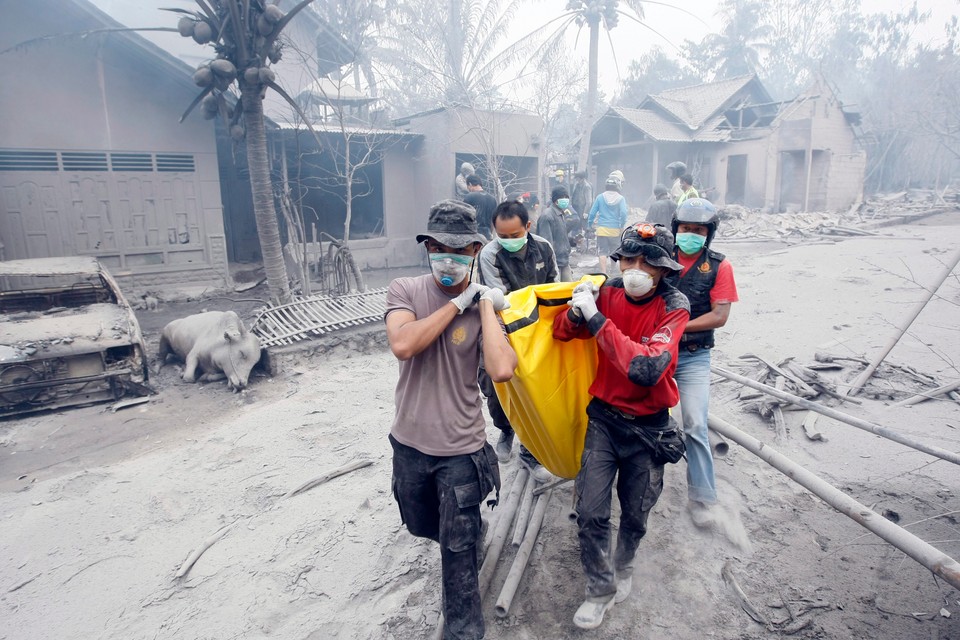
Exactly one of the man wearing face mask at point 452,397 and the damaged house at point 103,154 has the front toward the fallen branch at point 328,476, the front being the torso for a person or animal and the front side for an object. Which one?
the damaged house

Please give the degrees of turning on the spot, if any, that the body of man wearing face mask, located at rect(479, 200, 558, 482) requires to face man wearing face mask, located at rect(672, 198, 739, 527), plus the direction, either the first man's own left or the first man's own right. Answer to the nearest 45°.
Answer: approximately 45° to the first man's own left

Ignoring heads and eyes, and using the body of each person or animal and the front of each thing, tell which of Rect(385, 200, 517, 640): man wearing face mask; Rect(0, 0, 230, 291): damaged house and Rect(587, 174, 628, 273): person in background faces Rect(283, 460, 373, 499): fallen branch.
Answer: the damaged house

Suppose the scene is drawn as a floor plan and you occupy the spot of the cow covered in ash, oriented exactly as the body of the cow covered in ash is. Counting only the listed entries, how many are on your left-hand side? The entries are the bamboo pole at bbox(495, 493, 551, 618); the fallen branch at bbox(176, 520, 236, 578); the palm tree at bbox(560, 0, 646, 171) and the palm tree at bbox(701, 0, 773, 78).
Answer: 2

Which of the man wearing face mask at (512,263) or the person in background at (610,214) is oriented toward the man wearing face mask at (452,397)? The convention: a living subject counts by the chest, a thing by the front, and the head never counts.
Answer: the man wearing face mask at (512,263)

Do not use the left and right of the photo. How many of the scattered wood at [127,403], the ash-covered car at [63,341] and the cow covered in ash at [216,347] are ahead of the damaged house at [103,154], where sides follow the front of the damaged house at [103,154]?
3
